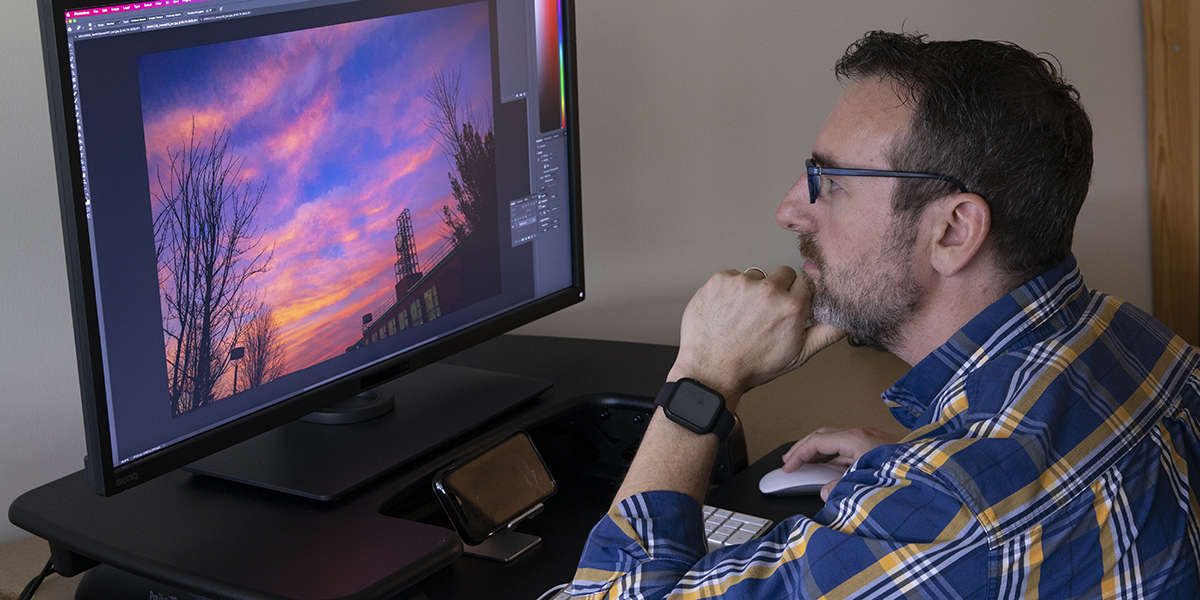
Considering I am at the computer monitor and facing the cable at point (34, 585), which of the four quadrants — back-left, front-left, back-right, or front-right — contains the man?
back-left

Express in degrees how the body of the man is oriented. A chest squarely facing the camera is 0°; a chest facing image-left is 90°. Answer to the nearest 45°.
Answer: approximately 135°

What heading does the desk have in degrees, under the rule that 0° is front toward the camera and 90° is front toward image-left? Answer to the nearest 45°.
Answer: approximately 315°
